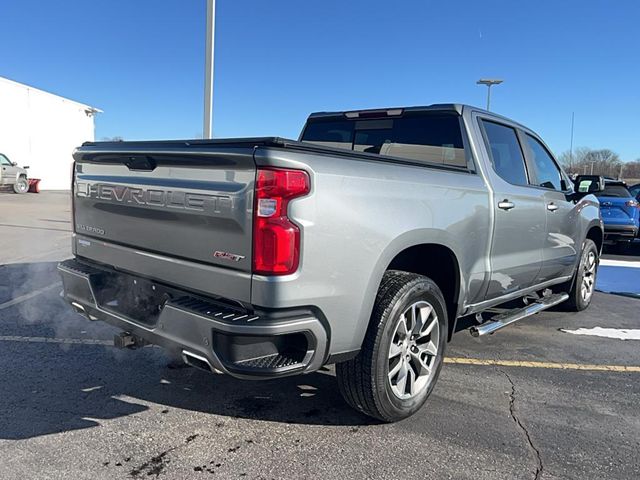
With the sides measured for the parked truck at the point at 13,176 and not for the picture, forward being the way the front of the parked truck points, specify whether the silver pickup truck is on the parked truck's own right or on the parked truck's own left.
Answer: on the parked truck's own right

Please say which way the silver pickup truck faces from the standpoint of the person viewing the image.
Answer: facing away from the viewer and to the right of the viewer

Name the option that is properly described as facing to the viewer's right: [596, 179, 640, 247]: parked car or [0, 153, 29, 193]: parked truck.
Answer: [0, 153, 29, 193]: parked truck

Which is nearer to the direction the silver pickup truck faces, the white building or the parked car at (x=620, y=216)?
the parked car

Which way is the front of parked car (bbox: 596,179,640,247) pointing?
away from the camera

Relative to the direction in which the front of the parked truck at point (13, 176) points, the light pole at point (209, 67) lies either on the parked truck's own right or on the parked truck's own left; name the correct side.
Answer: on the parked truck's own right

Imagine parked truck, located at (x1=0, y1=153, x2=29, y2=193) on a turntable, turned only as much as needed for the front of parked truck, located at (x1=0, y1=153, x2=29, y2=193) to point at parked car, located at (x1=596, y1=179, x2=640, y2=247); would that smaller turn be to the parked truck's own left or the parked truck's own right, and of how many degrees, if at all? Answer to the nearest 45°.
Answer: approximately 45° to the parked truck's own right

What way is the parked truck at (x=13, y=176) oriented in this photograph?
to the viewer's right
